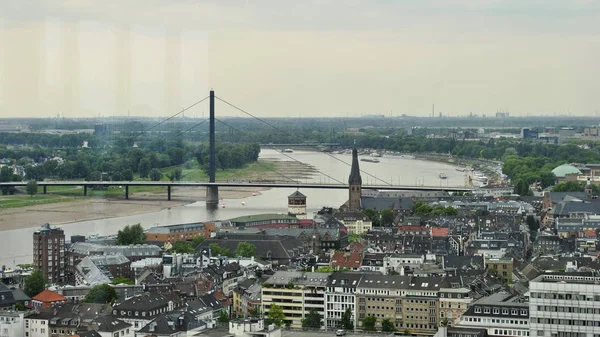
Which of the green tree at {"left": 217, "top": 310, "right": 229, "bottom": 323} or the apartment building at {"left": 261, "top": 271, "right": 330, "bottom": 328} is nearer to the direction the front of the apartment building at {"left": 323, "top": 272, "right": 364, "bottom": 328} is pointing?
the green tree

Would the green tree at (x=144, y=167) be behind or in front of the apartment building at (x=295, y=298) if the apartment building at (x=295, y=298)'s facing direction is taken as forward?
behind

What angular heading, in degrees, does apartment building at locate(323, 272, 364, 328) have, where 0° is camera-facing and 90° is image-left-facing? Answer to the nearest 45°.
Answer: approximately 0°

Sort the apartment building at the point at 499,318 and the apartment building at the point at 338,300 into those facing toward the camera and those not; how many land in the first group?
2

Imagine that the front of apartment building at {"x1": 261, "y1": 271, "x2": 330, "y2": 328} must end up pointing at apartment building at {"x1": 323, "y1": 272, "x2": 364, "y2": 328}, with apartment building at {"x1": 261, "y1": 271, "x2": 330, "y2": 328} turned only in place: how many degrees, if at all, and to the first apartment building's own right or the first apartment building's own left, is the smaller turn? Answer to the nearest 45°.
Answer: approximately 90° to the first apartment building's own left

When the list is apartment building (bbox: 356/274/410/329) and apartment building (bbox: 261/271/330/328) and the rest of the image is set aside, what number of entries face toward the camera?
2

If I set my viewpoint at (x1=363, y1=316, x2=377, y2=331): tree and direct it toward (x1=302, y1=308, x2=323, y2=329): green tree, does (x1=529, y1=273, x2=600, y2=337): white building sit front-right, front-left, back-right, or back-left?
back-left

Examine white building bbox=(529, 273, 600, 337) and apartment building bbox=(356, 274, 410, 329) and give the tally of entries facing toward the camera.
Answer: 2

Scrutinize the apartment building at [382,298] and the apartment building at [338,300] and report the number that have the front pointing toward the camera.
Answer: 2
